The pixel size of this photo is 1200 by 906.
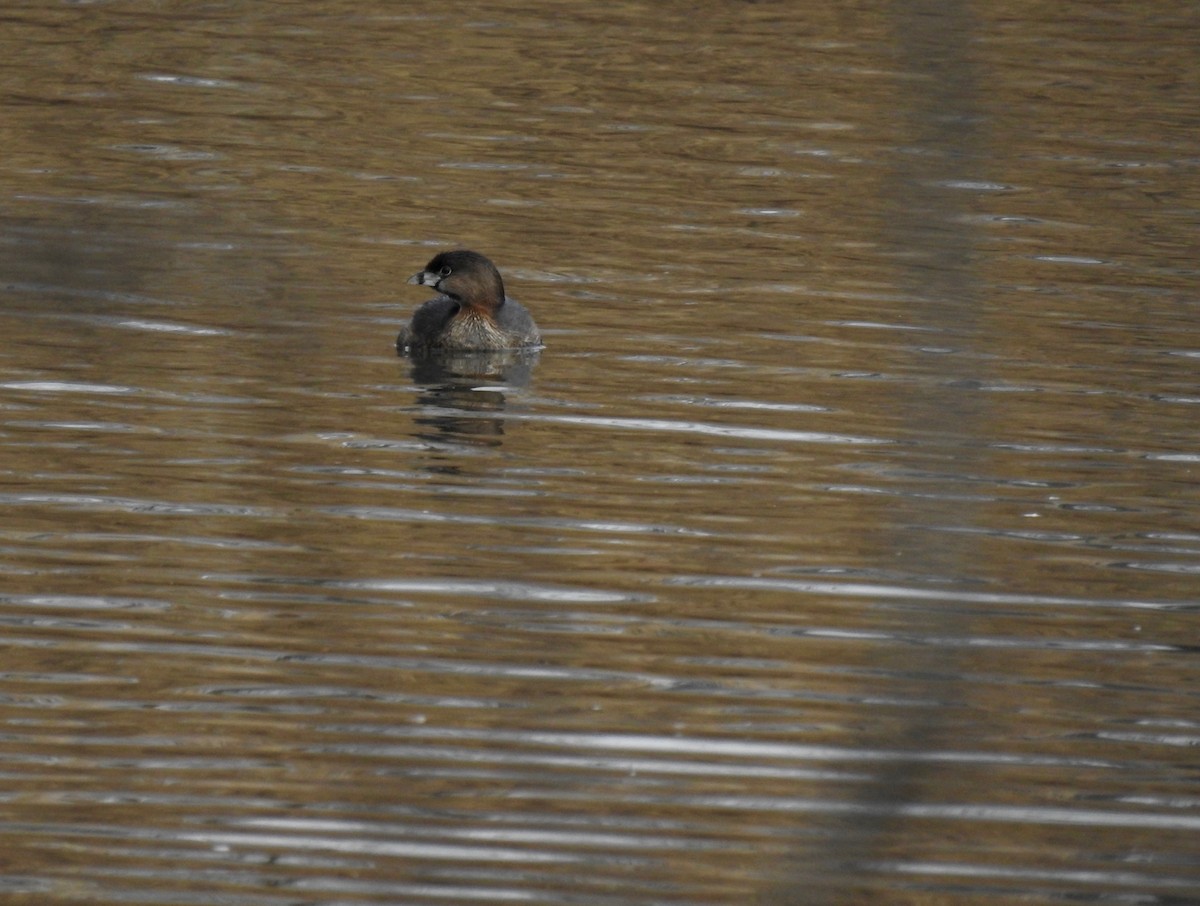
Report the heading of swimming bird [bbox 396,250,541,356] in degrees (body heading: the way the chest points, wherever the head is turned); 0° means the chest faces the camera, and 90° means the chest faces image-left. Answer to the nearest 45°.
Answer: approximately 0°
